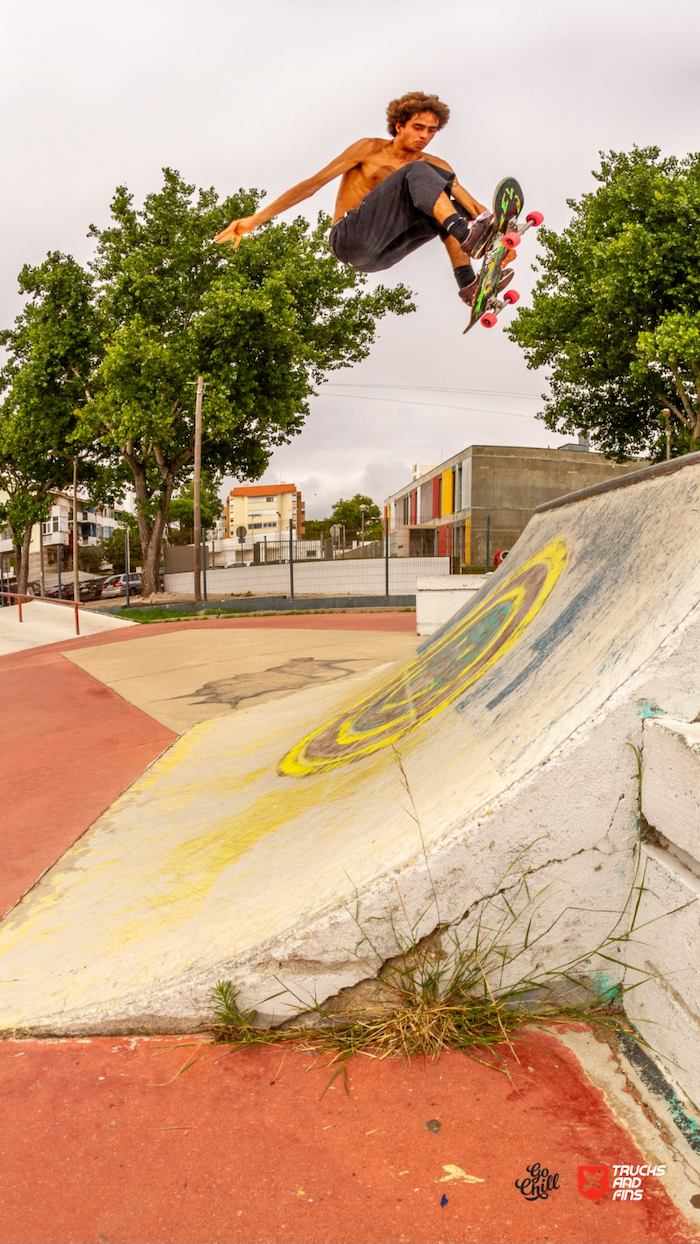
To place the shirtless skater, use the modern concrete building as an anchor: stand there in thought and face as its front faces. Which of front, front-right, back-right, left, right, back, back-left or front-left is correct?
front-left

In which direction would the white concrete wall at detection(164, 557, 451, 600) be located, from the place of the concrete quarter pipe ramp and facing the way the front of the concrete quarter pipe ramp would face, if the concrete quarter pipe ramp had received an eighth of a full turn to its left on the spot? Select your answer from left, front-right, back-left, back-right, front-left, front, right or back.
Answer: back-right

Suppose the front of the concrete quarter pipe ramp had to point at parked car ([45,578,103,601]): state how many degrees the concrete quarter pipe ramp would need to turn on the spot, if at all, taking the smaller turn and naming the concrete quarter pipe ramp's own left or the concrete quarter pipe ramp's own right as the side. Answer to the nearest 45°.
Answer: approximately 90° to the concrete quarter pipe ramp's own right

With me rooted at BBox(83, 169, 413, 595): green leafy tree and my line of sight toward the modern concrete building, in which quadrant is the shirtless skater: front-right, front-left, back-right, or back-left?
back-right

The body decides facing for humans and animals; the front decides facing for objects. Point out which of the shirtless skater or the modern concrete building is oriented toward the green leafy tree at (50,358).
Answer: the modern concrete building

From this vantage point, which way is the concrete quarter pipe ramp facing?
to the viewer's left

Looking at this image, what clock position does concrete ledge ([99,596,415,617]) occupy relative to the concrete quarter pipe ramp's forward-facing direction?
The concrete ledge is roughly at 3 o'clock from the concrete quarter pipe ramp.

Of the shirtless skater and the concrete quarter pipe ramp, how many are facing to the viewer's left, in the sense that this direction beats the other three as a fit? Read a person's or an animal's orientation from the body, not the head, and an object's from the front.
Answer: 1

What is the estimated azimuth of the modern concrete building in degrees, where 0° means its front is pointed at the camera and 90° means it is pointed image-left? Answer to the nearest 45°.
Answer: approximately 45°

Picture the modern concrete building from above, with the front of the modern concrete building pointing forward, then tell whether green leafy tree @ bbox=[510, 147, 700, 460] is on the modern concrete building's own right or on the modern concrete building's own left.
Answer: on the modern concrete building's own left
